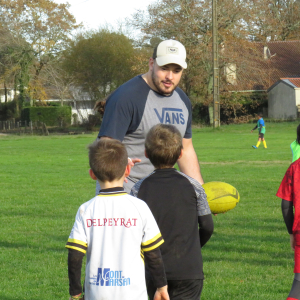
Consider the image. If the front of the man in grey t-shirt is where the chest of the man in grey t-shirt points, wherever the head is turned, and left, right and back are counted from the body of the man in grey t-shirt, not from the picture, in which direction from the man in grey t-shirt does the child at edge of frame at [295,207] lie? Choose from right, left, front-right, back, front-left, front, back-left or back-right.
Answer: front-left

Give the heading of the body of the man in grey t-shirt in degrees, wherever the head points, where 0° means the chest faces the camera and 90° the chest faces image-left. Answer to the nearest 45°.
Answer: approximately 315°
